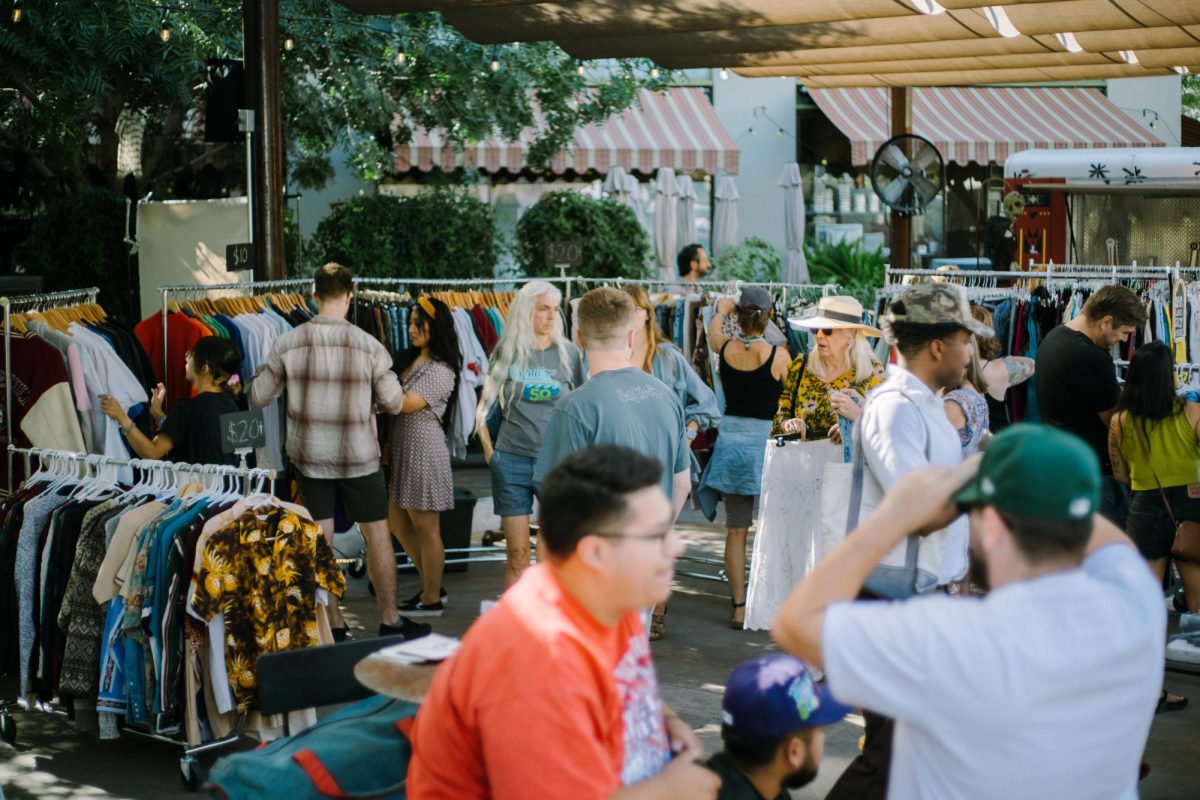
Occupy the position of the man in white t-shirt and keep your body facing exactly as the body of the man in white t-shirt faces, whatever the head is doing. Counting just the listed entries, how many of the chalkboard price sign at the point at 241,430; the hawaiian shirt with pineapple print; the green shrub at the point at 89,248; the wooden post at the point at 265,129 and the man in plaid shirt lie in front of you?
5

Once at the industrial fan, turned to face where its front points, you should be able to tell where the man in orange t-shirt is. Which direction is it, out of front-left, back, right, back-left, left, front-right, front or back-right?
front

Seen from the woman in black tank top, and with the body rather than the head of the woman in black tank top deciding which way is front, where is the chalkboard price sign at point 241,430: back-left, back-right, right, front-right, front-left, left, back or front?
back-left

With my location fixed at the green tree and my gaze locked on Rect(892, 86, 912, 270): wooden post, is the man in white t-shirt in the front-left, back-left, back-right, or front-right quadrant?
front-right

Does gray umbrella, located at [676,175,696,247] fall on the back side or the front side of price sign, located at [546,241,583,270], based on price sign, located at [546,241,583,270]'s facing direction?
on the back side

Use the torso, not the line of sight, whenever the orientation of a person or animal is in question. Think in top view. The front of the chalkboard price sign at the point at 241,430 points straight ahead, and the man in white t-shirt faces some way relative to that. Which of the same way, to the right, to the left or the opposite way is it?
the opposite way

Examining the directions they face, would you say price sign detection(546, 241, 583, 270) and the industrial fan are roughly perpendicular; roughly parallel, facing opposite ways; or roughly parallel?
roughly parallel

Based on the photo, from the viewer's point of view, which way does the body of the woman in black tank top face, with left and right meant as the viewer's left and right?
facing away from the viewer

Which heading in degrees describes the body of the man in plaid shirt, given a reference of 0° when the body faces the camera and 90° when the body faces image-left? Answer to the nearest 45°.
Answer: approximately 180°

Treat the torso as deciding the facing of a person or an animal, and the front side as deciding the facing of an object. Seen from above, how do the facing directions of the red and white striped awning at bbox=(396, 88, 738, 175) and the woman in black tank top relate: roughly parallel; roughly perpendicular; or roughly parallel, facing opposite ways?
roughly parallel, facing opposite ways

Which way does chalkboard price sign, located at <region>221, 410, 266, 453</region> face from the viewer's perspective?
toward the camera

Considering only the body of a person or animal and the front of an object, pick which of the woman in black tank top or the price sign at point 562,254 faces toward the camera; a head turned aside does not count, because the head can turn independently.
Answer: the price sign

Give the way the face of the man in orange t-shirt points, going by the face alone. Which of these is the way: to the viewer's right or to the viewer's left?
to the viewer's right

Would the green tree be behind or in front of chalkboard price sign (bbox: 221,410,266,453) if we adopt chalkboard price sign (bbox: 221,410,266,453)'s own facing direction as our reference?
behind

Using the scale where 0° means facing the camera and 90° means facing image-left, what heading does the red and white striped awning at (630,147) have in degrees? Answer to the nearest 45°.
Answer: approximately 0°

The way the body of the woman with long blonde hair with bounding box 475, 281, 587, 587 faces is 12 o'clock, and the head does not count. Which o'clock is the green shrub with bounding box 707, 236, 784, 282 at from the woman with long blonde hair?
The green shrub is roughly at 8 o'clock from the woman with long blonde hair.

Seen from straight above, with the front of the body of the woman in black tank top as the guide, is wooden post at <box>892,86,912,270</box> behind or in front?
in front

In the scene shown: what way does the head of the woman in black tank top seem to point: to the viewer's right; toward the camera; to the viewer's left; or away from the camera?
away from the camera

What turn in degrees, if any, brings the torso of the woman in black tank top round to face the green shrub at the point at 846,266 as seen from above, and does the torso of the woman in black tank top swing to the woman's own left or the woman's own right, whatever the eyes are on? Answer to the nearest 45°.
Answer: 0° — they already face it

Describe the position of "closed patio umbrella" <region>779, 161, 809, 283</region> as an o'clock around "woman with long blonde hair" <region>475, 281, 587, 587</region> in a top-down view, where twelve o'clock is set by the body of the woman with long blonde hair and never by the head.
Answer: The closed patio umbrella is roughly at 8 o'clock from the woman with long blonde hair.
